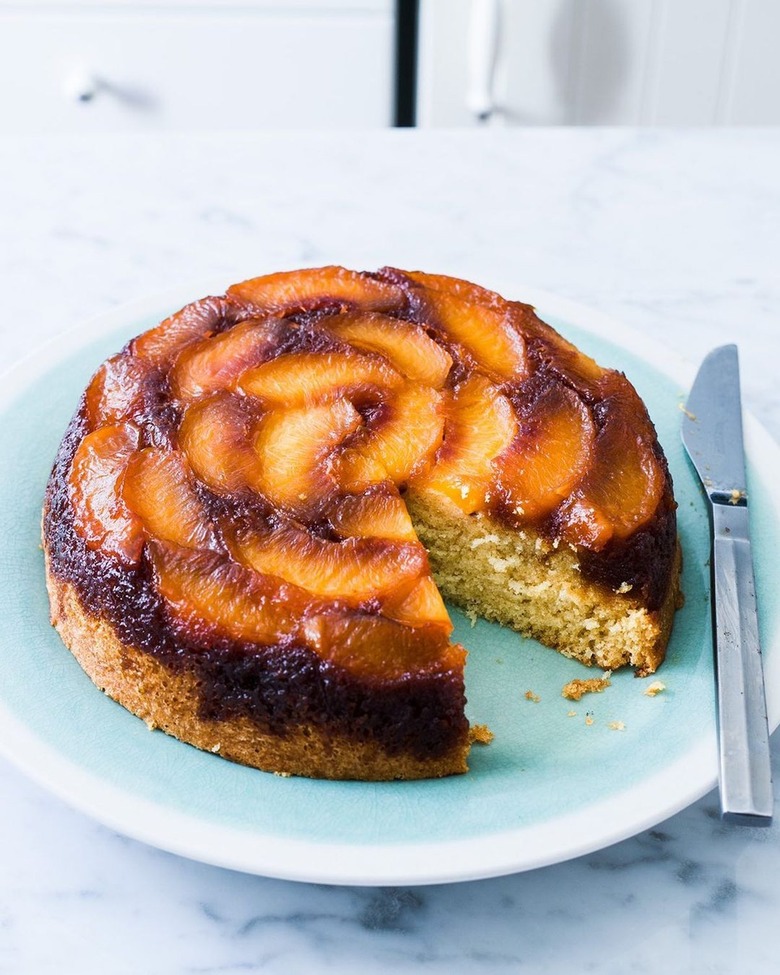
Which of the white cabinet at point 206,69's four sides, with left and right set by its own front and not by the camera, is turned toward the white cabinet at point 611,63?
left

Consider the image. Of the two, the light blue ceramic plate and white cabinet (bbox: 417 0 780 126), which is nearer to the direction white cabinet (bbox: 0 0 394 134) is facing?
the light blue ceramic plate

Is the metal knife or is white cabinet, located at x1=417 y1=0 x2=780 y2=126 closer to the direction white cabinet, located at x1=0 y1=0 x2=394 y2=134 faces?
the metal knife

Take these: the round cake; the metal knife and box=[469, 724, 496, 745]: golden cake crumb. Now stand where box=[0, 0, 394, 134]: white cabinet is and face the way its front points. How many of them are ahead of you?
3

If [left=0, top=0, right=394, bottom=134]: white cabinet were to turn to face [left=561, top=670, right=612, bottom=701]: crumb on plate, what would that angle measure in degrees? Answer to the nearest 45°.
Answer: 0° — it already faces it

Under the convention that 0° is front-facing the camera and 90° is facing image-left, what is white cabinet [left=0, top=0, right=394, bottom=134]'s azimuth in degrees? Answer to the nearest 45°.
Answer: approximately 0°

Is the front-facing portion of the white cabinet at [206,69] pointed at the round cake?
yes

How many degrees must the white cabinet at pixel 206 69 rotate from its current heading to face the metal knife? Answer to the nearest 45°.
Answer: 0° — it already faces it

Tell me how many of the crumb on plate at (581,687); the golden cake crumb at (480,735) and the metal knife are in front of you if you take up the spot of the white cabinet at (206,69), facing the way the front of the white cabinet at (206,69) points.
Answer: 3

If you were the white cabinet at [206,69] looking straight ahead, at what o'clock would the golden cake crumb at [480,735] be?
The golden cake crumb is roughly at 12 o'clock from the white cabinet.
